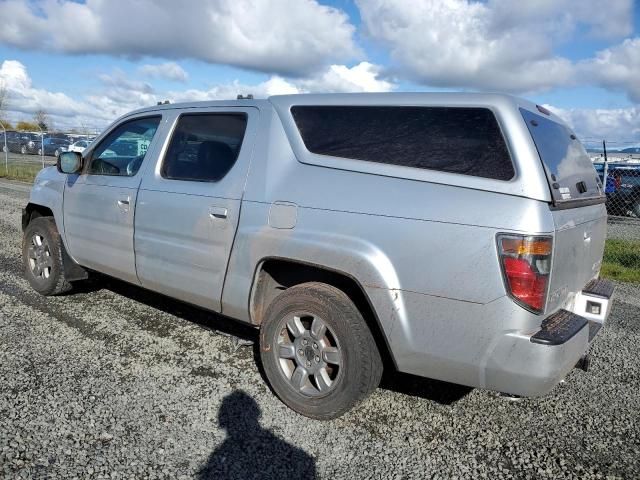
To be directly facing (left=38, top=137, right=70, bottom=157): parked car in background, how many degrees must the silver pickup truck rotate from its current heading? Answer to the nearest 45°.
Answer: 0° — it already faces it

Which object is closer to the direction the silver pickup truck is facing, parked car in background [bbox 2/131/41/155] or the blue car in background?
the parked car in background

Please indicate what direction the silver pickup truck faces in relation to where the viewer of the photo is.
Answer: facing away from the viewer and to the left of the viewer

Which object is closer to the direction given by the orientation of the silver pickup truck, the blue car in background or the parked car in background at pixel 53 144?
the parked car in background

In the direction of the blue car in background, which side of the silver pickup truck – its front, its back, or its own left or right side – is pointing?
right

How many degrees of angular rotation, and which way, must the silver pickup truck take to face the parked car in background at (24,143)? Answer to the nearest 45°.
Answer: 0° — it already faces it
